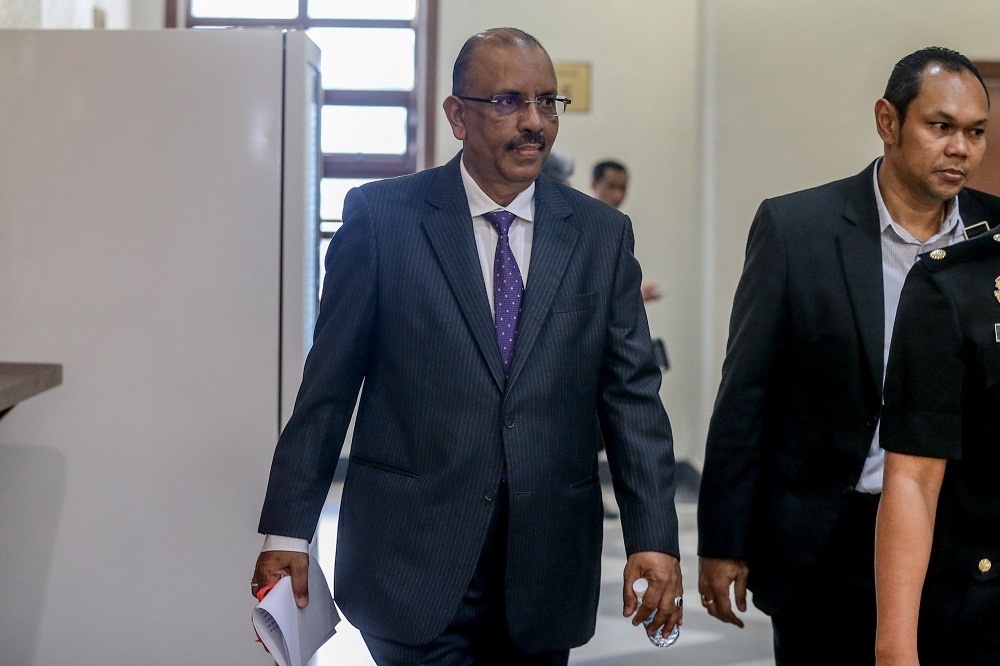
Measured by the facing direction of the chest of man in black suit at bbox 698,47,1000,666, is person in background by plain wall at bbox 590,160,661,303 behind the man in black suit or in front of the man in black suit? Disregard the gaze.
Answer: behind

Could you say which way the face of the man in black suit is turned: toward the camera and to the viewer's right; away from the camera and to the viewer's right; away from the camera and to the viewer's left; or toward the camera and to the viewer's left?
toward the camera and to the viewer's right

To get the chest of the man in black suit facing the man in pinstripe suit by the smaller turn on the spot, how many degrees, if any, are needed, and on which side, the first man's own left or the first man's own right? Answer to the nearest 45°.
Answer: approximately 90° to the first man's own right

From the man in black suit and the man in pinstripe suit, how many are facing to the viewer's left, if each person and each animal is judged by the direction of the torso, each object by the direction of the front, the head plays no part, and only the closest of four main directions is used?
0

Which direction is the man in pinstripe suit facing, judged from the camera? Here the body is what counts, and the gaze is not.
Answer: toward the camera

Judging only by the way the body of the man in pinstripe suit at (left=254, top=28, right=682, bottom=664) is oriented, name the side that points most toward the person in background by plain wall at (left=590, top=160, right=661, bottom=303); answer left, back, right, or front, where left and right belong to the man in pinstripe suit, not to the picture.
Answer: back
